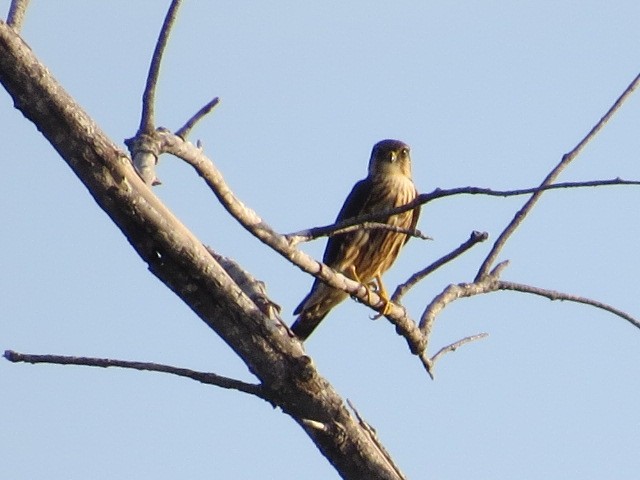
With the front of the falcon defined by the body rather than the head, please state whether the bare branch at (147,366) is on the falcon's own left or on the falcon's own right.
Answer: on the falcon's own right

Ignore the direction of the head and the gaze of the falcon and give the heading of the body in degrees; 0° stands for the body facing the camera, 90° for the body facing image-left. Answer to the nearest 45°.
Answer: approximately 315°
